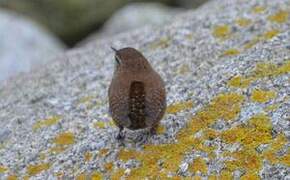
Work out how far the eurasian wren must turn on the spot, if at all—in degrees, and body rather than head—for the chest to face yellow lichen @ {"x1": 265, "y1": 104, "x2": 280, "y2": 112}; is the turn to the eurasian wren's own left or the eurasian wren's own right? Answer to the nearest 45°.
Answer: approximately 90° to the eurasian wren's own right

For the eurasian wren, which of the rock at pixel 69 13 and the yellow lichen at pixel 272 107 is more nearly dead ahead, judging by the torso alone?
the rock

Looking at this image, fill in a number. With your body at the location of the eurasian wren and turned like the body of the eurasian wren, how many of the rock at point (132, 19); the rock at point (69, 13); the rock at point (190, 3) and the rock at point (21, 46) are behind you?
0

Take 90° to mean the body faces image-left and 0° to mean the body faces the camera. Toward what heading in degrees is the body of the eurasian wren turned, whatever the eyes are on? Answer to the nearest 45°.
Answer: approximately 180°

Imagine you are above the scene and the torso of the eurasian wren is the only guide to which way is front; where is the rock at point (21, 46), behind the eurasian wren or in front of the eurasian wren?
in front

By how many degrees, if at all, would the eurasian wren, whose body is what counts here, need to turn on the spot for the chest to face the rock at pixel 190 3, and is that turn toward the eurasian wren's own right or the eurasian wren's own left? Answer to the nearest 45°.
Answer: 0° — it already faces it

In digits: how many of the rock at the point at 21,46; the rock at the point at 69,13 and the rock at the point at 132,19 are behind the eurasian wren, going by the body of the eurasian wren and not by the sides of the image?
0

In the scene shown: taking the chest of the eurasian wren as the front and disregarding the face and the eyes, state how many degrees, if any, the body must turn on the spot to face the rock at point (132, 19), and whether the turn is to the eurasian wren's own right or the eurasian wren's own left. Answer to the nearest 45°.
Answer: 0° — it already faces it
